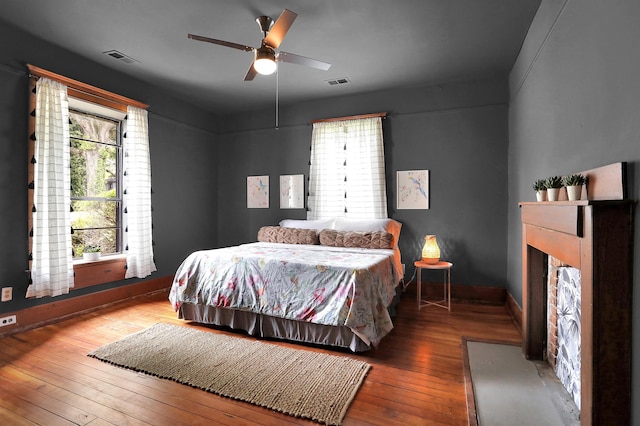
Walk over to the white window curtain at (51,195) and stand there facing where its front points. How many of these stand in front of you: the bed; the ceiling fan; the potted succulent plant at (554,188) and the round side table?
4

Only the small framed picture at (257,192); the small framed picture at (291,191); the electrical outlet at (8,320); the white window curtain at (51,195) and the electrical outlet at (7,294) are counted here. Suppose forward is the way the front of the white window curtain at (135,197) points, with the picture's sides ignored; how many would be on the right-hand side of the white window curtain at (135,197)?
3

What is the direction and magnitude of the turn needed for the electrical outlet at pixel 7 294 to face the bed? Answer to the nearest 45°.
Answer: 0° — it already faces it

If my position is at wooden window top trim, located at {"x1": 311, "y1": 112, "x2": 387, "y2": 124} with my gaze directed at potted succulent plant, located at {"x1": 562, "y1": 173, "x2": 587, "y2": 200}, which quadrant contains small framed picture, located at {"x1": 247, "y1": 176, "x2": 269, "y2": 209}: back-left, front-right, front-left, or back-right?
back-right

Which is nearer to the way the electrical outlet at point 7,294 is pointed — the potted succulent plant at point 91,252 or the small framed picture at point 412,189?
the small framed picture

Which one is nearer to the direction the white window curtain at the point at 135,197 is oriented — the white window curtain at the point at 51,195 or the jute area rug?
the jute area rug

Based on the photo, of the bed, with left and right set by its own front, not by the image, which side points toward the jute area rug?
front

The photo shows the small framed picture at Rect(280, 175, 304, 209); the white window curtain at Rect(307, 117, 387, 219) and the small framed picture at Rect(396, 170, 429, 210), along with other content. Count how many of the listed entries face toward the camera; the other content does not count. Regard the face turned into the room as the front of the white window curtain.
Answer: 3

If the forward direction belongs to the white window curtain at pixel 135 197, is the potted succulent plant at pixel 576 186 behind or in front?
in front

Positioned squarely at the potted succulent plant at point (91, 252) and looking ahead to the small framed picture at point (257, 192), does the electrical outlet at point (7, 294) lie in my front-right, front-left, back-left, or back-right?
back-right

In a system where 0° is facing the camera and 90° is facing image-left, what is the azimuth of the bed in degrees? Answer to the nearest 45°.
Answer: approximately 45°
